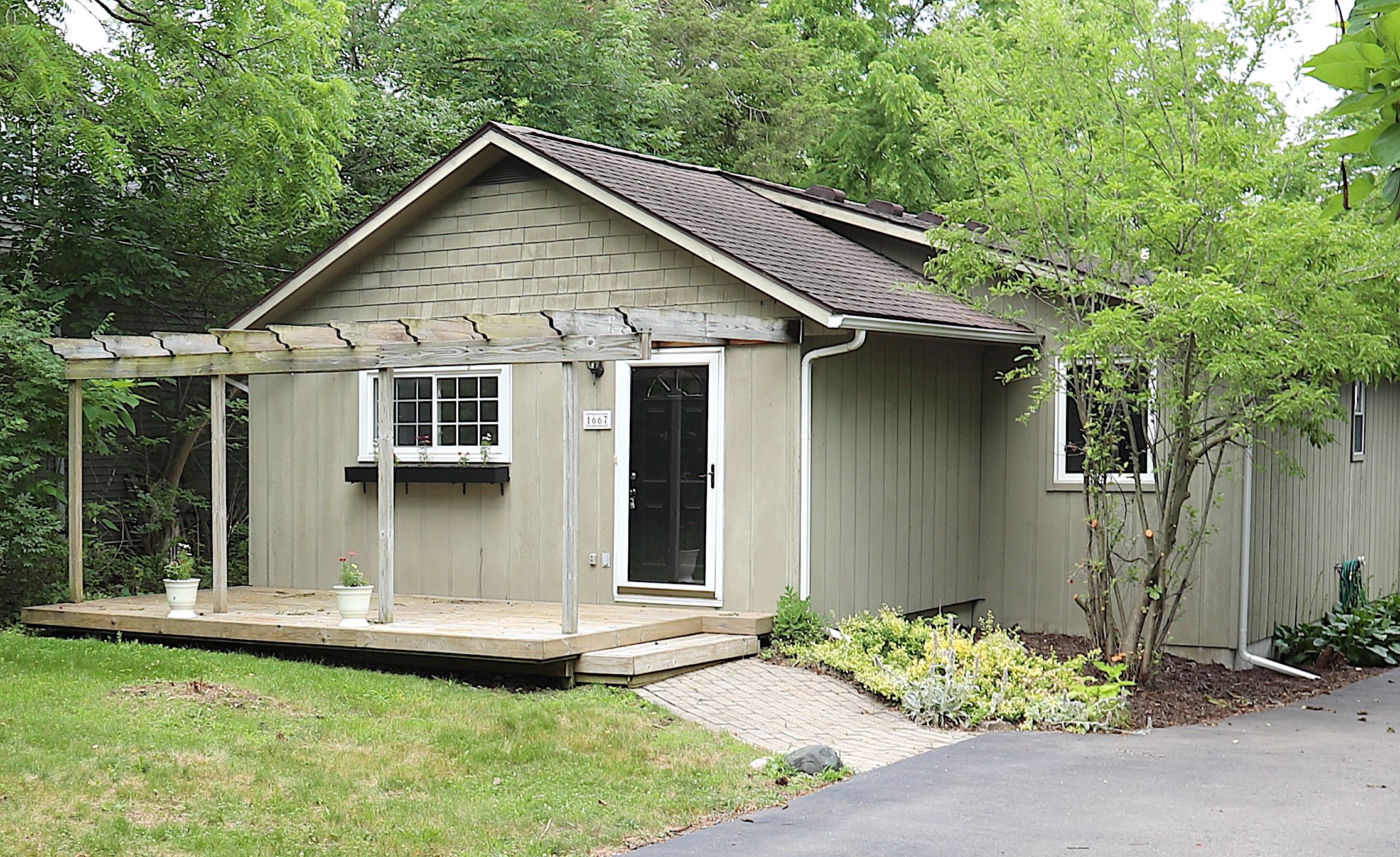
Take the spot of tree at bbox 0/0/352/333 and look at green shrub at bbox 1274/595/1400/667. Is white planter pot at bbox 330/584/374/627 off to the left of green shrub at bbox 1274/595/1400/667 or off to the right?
right

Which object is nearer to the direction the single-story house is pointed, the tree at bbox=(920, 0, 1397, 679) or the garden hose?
the tree

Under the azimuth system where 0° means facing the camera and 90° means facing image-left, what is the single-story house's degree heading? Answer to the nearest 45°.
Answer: approximately 45°

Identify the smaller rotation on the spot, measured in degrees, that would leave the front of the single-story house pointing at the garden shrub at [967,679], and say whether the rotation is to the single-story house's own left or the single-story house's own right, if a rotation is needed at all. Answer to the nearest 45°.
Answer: approximately 90° to the single-story house's own left

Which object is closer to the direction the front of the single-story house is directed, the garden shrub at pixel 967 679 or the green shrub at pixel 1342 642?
the garden shrub

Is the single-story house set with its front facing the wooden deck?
yes
